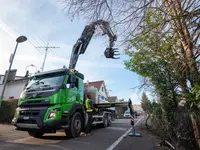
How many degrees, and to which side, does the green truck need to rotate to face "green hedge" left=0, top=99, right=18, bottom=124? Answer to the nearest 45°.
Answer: approximately 90° to its right

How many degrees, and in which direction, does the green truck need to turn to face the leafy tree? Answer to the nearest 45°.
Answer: approximately 135° to its left

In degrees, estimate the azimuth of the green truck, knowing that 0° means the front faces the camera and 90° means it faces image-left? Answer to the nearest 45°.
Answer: approximately 45°
